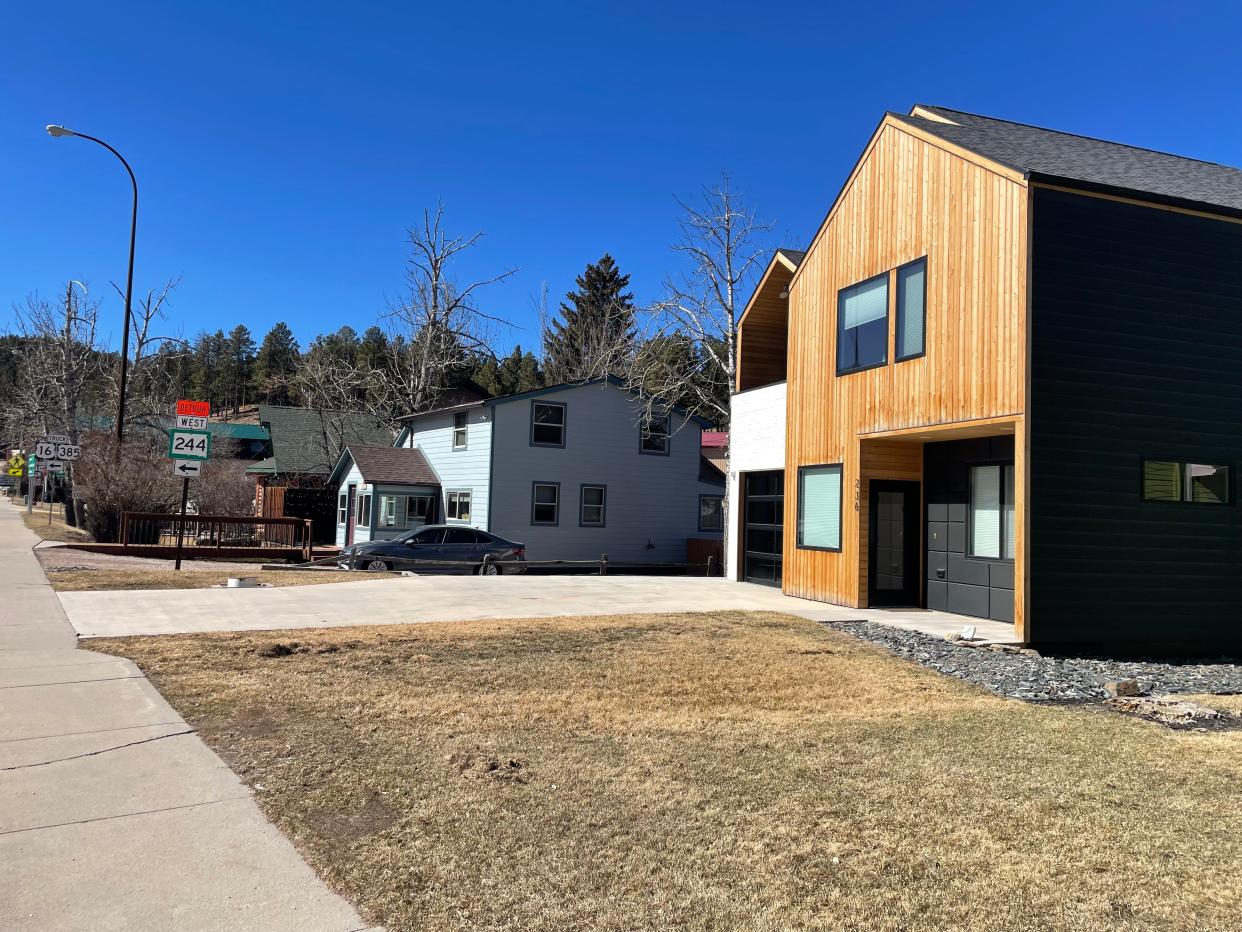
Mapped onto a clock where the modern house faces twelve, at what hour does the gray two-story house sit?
The gray two-story house is roughly at 3 o'clock from the modern house.

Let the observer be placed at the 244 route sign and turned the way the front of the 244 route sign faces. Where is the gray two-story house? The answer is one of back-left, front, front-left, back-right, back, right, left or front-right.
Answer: back-left

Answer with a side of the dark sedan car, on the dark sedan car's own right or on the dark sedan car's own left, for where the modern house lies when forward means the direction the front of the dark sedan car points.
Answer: on the dark sedan car's own left

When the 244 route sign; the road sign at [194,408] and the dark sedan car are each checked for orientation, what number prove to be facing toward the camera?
2

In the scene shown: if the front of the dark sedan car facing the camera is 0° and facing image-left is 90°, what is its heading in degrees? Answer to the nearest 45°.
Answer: approximately 90°

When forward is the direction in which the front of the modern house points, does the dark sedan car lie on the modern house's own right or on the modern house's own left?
on the modern house's own right

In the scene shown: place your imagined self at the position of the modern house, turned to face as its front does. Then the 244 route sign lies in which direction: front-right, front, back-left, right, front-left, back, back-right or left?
front-right

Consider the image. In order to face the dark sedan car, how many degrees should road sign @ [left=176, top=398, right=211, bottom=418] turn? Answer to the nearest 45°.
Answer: approximately 90° to its left

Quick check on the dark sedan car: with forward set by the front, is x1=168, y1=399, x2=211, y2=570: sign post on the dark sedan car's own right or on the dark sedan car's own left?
on the dark sedan car's own left

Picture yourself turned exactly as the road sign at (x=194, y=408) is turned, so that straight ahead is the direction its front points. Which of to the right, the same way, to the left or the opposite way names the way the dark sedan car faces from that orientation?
to the right

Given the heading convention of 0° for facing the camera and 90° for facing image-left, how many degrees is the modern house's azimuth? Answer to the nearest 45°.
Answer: approximately 45°

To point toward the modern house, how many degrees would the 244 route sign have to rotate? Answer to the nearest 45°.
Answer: approximately 45° to its left

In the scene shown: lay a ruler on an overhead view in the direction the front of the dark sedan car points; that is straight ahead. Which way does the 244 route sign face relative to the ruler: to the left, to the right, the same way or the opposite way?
to the left
